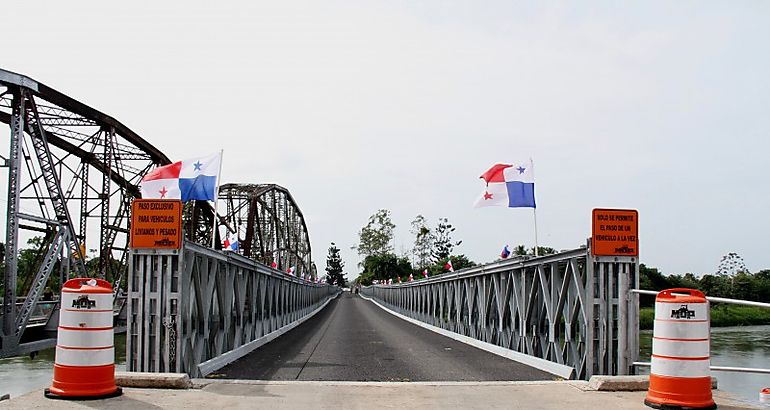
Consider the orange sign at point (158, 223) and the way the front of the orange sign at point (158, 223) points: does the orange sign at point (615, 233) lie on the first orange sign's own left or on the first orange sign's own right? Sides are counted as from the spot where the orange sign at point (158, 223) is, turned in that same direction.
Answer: on the first orange sign's own left

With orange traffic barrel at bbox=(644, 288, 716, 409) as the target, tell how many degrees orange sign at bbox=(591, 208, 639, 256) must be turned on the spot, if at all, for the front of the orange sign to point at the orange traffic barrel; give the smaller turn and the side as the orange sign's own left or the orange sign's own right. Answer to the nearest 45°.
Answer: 0° — it already faces it

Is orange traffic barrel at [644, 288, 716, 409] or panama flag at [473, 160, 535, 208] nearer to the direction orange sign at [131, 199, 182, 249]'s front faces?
the orange traffic barrel

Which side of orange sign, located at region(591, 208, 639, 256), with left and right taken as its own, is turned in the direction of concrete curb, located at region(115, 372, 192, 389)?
right

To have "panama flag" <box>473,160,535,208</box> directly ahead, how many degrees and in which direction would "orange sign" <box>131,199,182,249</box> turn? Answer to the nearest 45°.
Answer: approximately 135° to its left

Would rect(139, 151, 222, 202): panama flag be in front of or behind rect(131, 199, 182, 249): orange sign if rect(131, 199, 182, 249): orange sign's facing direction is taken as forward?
behind

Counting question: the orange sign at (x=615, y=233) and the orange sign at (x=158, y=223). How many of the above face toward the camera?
2
